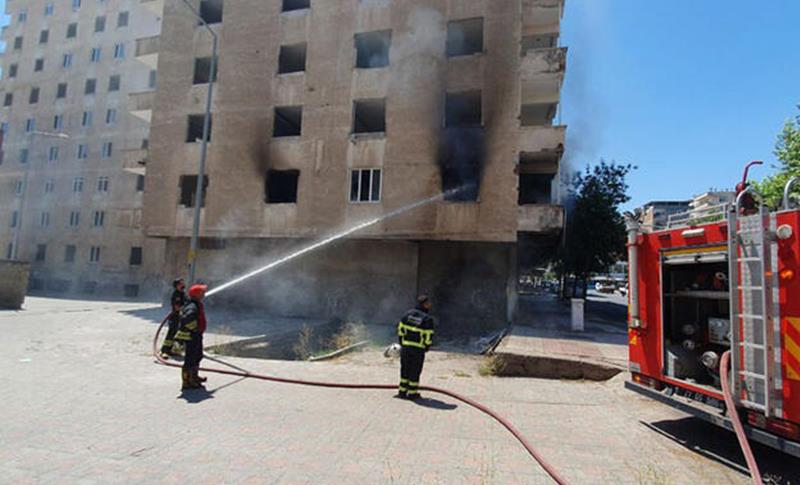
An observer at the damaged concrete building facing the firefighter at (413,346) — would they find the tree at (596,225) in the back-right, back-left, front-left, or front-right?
back-left

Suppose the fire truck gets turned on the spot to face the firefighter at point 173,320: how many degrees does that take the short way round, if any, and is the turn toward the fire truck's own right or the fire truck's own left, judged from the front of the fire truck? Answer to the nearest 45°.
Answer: approximately 135° to the fire truck's own left

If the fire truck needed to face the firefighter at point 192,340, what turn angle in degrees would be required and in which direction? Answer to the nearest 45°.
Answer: approximately 135° to its left

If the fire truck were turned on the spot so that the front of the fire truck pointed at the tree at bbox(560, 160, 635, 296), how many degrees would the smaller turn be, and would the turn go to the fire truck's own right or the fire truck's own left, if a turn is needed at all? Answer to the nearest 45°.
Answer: approximately 45° to the fire truck's own left

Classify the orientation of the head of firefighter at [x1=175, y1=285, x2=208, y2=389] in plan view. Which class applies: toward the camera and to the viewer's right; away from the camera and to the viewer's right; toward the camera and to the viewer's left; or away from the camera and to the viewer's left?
away from the camera and to the viewer's right

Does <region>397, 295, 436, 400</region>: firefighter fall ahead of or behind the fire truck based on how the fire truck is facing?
behind

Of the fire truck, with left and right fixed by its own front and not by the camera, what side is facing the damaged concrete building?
left

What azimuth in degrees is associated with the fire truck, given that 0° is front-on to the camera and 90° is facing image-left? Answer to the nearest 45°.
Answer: approximately 225°
